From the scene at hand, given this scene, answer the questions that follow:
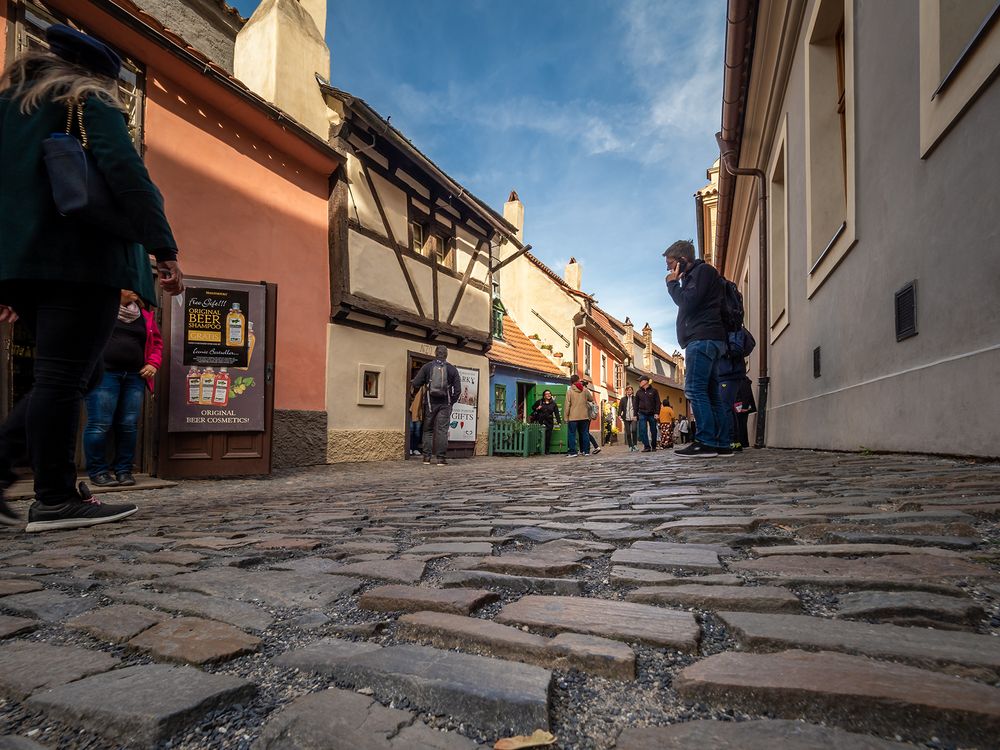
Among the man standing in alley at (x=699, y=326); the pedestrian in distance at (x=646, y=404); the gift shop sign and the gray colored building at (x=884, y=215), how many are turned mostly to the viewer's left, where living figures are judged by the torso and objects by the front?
2

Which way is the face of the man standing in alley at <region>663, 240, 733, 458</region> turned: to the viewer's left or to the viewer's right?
to the viewer's left

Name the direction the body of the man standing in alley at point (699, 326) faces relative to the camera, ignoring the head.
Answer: to the viewer's left

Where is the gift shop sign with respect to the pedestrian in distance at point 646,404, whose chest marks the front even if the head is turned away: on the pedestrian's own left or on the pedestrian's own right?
on the pedestrian's own right

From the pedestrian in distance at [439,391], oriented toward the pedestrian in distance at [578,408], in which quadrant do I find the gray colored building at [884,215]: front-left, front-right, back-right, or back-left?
back-right

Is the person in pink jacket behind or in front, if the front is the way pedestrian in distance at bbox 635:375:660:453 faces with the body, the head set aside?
in front

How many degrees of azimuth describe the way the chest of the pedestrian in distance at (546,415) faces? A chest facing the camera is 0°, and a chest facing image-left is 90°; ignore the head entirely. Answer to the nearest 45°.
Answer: approximately 0°

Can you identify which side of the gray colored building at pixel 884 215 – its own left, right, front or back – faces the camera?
left

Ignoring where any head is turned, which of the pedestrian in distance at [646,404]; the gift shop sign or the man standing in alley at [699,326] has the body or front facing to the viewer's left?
the man standing in alley

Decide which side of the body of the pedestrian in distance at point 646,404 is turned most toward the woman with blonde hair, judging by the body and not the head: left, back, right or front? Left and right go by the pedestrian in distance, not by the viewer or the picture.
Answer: front

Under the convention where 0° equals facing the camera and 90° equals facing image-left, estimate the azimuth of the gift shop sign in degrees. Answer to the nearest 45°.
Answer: approximately 0°

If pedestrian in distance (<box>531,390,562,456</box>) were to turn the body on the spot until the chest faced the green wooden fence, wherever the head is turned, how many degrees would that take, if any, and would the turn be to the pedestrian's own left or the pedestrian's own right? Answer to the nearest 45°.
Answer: approximately 45° to the pedestrian's own right

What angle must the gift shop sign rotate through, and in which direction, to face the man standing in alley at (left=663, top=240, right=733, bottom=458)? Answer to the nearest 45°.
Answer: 0° — it already faces them
